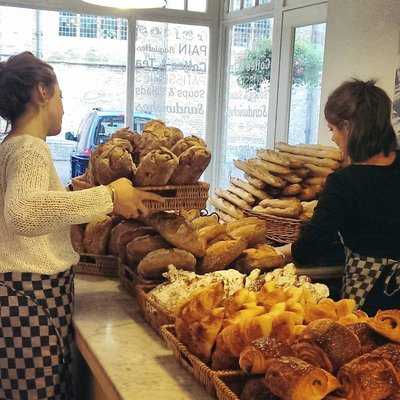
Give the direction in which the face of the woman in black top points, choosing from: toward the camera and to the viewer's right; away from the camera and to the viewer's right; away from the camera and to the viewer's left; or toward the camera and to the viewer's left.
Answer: away from the camera and to the viewer's left

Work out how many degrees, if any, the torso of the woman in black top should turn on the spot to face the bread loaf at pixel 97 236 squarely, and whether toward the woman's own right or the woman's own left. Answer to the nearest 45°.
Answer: approximately 45° to the woman's own left

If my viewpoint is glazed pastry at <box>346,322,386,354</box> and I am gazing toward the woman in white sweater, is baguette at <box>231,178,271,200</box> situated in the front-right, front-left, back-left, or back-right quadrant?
front-right

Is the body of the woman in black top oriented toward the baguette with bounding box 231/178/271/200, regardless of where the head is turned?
yes

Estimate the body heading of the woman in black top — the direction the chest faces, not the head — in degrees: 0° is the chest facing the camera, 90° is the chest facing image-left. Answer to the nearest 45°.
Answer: approximately 135°

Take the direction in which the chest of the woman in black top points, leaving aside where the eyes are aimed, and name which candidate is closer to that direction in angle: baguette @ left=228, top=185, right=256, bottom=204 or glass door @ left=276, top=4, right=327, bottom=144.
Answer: the baguette

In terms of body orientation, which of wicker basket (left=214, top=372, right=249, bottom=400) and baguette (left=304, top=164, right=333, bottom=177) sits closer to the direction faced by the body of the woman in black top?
the baguette

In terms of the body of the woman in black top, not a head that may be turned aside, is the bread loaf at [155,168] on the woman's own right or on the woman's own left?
on the woman's own left

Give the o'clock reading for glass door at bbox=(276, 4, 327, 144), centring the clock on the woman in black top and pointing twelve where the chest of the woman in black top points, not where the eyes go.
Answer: The glass door is roughly at 1 o'clock from the woman in black top.

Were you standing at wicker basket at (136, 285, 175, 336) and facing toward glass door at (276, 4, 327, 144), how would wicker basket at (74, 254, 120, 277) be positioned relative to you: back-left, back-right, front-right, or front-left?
front-left

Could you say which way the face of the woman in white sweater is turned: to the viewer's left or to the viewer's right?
to the viewer's right

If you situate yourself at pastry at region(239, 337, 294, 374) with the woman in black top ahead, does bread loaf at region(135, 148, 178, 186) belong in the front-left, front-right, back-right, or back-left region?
front-left

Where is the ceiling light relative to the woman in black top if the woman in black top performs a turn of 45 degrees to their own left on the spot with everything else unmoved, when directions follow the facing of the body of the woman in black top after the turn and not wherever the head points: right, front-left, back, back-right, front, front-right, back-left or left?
front

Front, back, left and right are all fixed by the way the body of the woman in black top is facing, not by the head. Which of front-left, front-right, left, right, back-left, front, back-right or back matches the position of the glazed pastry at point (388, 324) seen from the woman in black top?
back-left

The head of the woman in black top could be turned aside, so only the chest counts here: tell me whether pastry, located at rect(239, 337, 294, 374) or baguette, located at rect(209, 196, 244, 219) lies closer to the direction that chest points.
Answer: the baguette

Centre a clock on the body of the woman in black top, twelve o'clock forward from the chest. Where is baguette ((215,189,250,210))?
The baguette is roughly at 12 o'clock from the woman in black top.

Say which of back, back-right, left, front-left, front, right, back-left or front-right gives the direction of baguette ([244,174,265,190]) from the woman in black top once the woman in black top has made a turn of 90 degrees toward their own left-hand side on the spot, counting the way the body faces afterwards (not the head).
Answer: right
